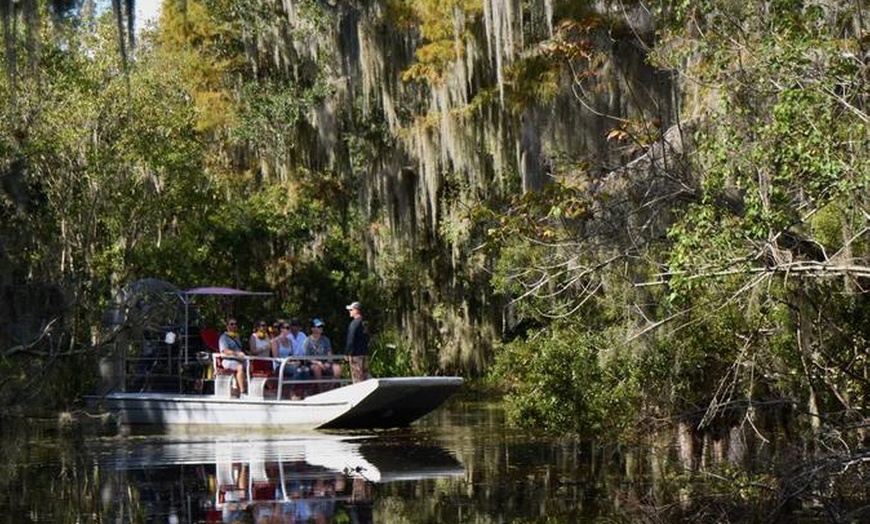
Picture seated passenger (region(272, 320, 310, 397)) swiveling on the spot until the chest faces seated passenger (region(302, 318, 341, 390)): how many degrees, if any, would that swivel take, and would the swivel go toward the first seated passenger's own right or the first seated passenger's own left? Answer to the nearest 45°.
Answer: approximately 45° to the first seated passenger's own left

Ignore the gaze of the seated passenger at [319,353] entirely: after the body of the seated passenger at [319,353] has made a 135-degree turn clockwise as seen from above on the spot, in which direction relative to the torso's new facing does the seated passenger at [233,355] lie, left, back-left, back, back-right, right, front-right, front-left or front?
front

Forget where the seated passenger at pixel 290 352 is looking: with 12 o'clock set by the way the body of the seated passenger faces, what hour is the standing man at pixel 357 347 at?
The standing man is roughly at 12 o'clock from the seated passenger.

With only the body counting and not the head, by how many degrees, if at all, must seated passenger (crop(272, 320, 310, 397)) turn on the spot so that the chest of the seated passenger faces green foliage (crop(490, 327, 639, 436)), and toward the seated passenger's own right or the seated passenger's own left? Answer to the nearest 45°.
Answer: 0° — they already face it

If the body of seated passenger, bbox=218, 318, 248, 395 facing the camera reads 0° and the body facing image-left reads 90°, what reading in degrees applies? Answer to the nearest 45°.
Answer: approximately 315°
